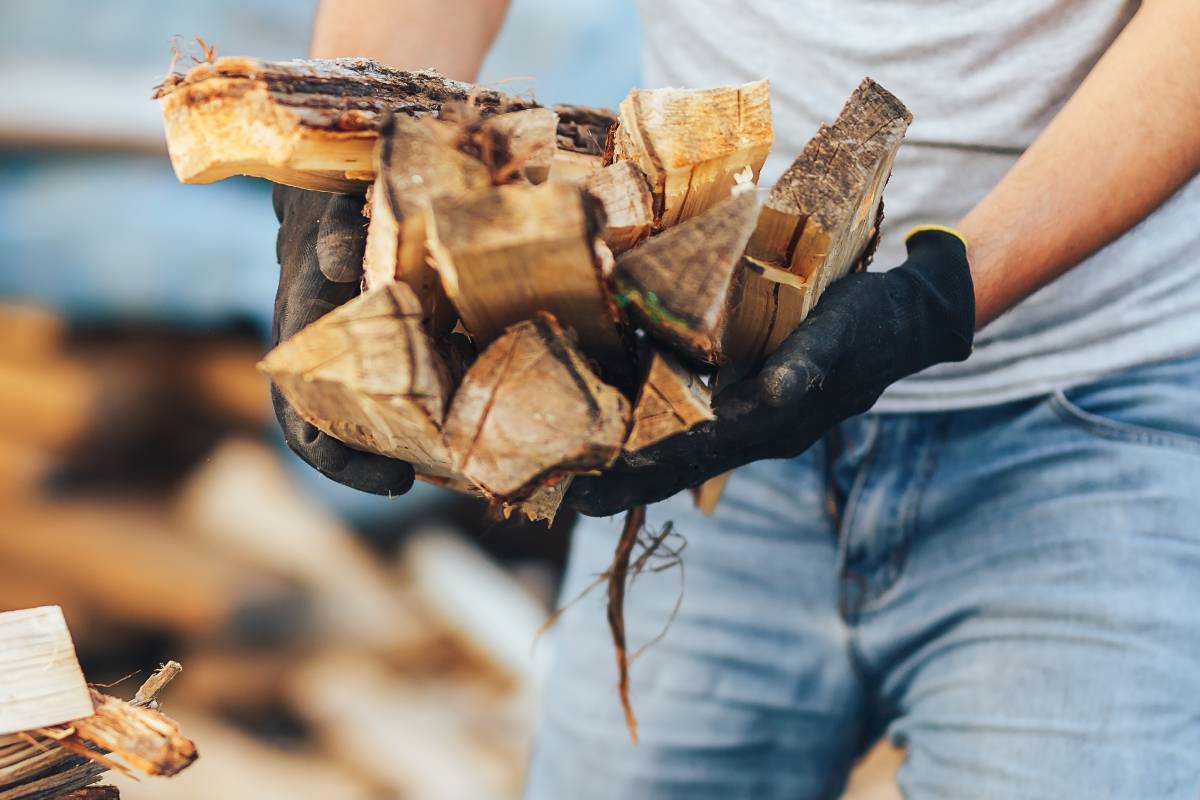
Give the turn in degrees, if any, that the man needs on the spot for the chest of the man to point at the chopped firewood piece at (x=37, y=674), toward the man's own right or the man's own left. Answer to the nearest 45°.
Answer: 0° — they already face it

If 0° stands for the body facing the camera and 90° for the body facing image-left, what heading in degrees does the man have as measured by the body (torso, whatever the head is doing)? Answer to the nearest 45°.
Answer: approximately 45°
